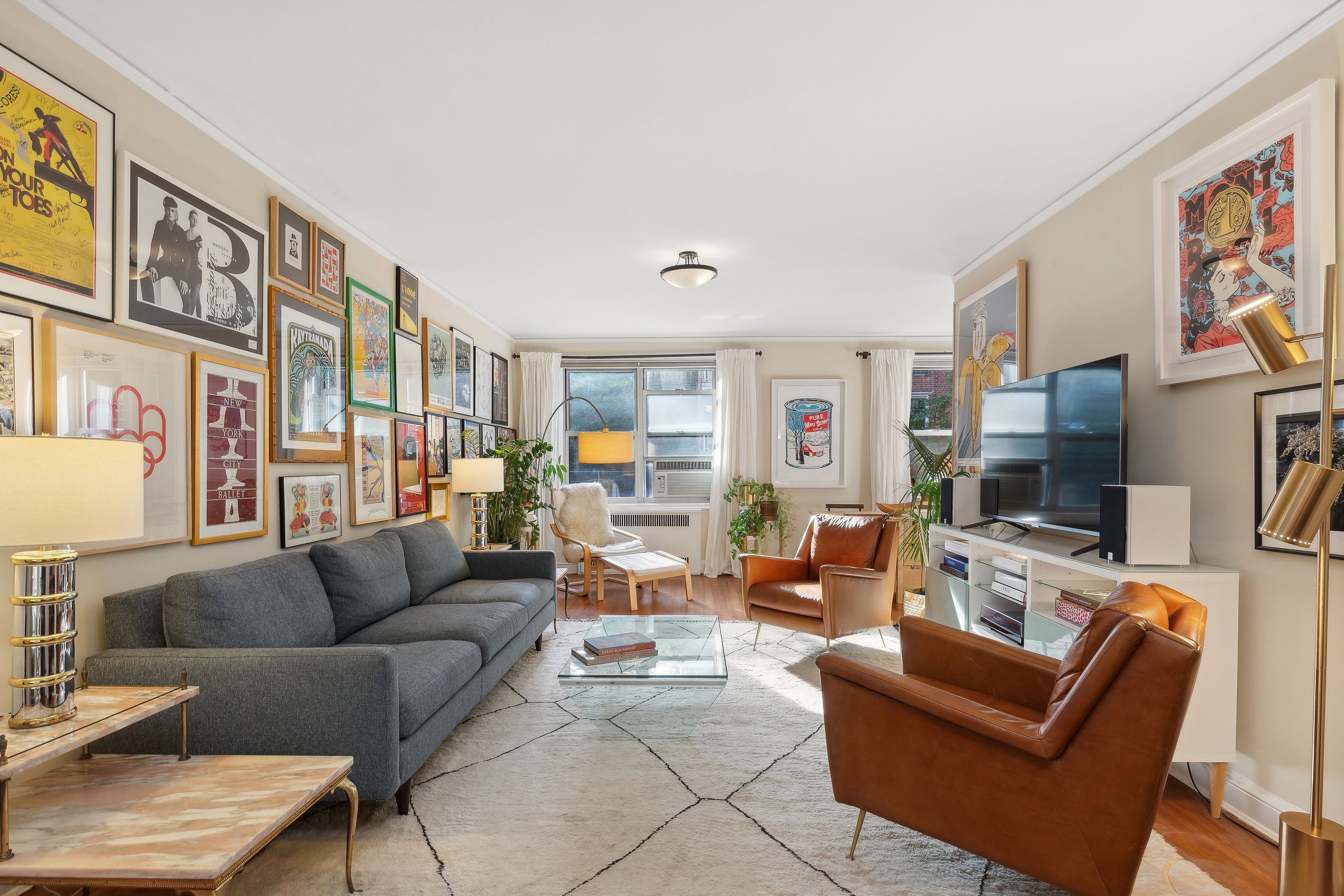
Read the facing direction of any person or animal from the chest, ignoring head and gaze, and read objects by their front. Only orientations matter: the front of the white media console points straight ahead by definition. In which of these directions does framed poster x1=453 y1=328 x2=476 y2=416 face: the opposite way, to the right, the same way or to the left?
the opposite way

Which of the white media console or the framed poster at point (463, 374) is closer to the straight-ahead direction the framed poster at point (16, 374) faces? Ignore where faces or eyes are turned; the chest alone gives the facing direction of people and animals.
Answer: the white media console

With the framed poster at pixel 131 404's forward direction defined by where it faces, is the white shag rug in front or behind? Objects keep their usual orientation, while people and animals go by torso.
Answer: in front

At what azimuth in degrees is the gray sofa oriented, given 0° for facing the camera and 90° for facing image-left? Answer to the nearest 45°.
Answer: approximately 315°

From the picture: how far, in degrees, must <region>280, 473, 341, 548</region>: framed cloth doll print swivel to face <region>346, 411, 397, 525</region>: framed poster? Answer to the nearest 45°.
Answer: approximately 90° to its left

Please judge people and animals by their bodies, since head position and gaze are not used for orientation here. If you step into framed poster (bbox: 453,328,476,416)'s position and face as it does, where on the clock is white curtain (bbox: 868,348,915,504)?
The white curtain is roughly at 12 o'clock from the framed poster.

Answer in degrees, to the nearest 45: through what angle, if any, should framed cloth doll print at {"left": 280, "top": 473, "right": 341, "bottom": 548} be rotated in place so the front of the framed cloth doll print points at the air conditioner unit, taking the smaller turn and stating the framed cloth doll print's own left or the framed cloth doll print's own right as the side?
approximately 90° to the framed cloth doll print's own left

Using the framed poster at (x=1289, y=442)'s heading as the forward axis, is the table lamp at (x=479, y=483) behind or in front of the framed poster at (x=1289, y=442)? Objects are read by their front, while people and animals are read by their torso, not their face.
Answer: in front

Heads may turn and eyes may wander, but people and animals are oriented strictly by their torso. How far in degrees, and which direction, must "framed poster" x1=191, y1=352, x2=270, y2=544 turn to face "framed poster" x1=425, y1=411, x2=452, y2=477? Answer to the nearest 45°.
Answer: approximately 90° to its left

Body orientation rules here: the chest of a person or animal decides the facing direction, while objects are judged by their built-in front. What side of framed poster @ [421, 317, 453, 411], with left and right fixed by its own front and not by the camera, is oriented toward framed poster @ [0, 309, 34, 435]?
right

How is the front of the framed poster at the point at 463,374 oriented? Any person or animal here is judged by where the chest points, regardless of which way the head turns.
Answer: to the viewer's right

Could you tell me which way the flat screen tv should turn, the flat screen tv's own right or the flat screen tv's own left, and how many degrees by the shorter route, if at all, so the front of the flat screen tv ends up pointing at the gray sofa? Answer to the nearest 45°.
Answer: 0° — it already faces it
